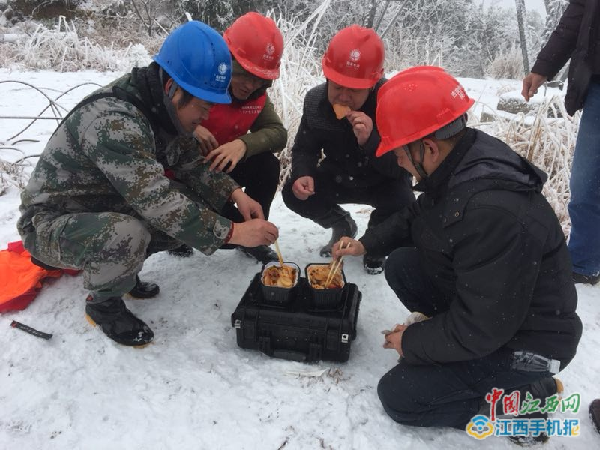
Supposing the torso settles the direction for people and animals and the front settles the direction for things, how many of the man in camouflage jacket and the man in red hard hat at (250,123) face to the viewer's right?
1

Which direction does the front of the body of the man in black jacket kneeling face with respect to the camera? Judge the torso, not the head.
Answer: to the viewer's left

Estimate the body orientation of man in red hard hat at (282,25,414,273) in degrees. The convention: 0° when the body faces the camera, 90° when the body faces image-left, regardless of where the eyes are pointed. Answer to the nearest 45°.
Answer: approximately 0°

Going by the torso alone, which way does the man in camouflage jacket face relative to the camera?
to the viewer's right

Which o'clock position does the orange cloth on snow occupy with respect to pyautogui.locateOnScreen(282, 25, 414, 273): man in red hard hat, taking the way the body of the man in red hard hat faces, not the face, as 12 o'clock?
The orange cloth on snow is roughly at 2 o'clock from the man in red hard hat.

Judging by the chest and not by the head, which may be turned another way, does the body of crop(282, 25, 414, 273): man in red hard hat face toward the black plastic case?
yes

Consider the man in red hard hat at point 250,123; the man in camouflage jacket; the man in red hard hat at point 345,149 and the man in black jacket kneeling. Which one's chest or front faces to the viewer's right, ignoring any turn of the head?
the man in camouflage jacket

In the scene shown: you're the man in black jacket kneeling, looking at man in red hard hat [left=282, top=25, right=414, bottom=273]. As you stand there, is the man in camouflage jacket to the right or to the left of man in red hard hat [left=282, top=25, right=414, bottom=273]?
left

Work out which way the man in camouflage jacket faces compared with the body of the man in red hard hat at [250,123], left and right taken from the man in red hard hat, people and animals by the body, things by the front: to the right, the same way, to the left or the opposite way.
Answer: to the left
